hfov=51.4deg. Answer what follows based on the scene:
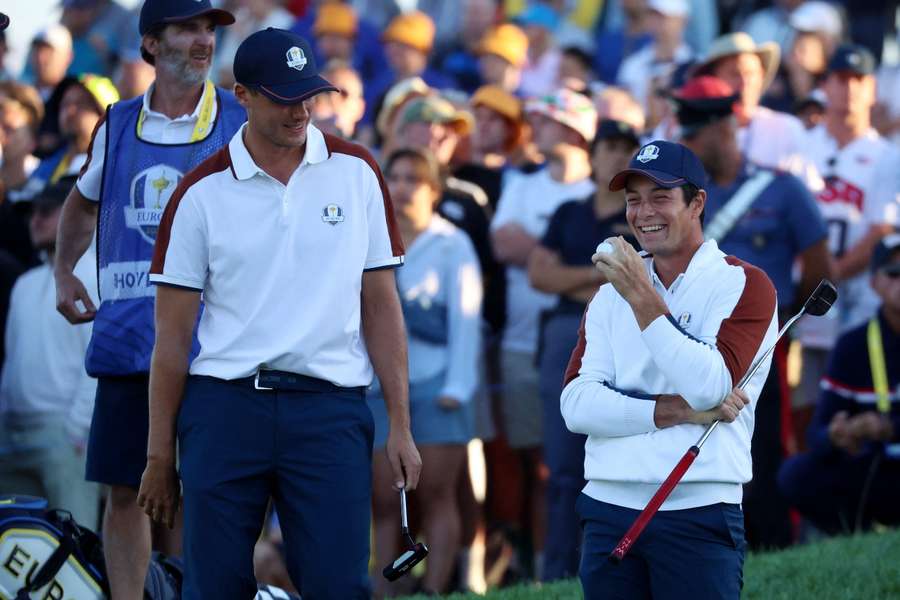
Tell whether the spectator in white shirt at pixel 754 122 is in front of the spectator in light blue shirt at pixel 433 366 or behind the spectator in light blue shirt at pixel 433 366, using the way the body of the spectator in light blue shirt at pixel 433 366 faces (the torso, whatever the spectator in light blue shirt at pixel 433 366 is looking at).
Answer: behind

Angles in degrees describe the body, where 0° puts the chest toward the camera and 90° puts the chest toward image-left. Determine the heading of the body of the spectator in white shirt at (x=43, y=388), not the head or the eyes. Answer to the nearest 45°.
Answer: approximately 315°

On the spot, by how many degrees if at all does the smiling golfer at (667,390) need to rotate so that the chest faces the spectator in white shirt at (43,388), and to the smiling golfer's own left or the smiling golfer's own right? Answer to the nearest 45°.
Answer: approximately 90° to the smiling golfer's own right

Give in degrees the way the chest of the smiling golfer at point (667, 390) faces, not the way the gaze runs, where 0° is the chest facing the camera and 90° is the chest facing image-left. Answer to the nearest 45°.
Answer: approximately 45°

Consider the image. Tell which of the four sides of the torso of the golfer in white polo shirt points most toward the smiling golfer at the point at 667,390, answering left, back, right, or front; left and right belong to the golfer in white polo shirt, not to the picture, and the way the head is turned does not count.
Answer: left

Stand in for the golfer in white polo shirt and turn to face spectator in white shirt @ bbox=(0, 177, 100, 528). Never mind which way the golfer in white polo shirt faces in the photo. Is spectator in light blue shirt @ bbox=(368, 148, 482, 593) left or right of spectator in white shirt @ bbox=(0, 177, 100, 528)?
right

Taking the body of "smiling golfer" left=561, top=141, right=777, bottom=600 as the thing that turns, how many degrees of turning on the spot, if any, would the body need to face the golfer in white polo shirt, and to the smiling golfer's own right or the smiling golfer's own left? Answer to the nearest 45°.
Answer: approximately 45° to the smiling golfer's own right

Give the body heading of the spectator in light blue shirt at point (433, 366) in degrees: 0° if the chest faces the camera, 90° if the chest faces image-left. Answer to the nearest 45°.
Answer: approximately 45°
